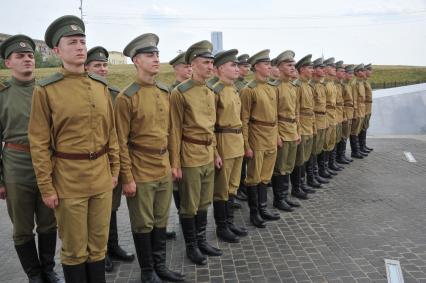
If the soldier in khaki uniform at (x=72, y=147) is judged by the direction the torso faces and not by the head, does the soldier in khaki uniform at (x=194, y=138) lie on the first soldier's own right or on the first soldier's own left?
on the first soldier's own left
